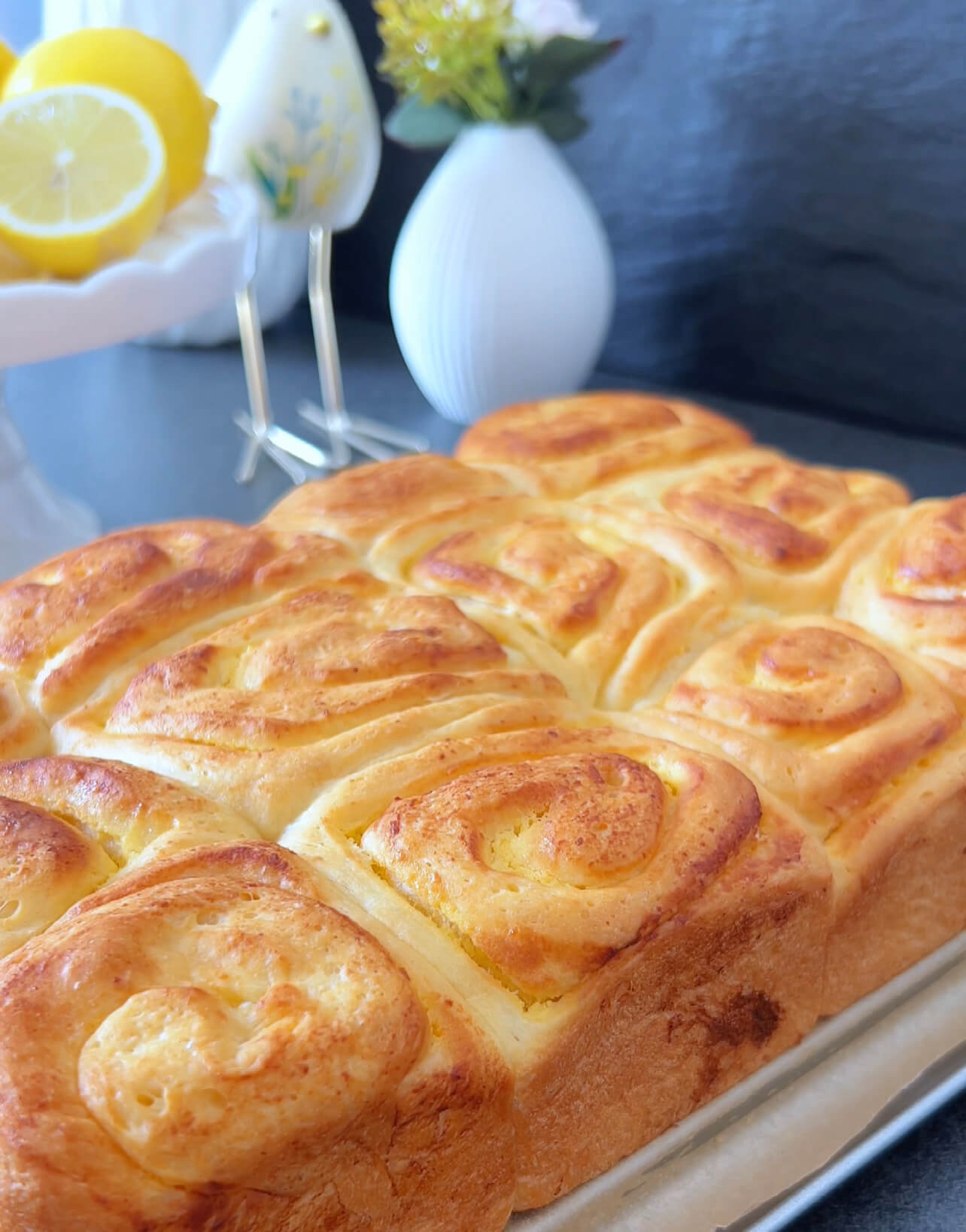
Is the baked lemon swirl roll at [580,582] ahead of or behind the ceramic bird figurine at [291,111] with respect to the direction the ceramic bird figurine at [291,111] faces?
ahead

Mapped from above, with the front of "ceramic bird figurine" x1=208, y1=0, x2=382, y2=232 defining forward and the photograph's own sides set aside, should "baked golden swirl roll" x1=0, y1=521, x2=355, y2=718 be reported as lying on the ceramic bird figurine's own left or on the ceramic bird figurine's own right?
on the ceramic bird figurine's own right

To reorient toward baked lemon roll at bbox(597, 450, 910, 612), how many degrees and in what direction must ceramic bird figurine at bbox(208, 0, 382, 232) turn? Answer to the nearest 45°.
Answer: approximately 45° to its right

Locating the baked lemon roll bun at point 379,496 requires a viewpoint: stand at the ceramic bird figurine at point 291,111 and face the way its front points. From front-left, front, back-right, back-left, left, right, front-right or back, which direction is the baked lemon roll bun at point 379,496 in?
front-right

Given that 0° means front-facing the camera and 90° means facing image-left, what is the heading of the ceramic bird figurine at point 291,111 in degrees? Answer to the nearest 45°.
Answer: approximately 315°

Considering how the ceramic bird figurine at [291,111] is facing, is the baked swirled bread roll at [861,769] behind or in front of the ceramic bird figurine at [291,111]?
in front

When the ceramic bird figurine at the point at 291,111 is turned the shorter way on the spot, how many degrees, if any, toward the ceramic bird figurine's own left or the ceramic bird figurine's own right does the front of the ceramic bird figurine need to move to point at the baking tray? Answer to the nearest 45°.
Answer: approximately 45° to the ceramic bird figurine's own right

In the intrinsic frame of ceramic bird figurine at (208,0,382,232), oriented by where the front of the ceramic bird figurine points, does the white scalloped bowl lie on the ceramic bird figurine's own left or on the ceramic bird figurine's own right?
on the ceramic bird figurine's own right
